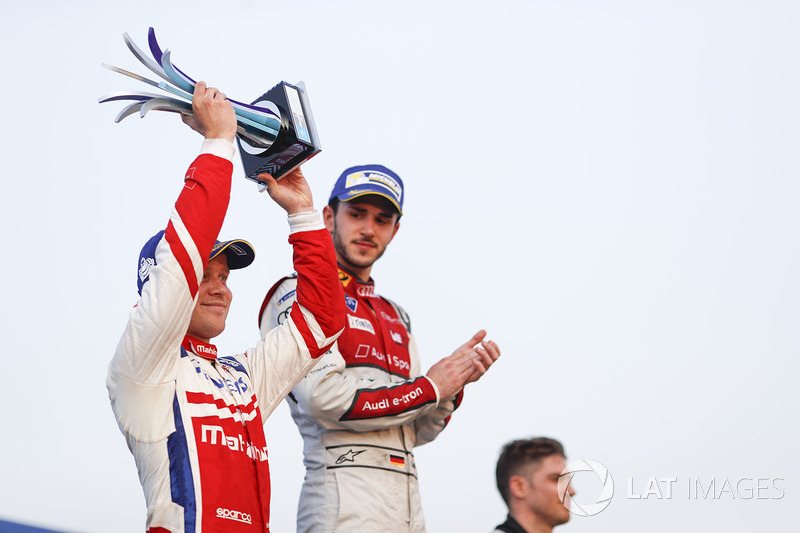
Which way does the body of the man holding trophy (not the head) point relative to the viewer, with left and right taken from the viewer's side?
facing the viewer and to the right of the viewer
